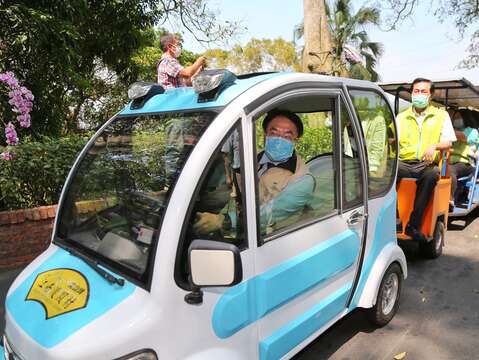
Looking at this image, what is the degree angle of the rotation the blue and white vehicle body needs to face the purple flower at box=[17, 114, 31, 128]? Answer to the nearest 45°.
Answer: approximately 90° to its right

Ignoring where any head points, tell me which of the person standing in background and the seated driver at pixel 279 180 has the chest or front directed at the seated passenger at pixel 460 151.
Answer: the person standing in background

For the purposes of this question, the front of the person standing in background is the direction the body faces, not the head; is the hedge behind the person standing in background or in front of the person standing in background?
behind

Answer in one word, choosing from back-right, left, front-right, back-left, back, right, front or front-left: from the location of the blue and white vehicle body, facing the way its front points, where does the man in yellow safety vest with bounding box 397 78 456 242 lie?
back

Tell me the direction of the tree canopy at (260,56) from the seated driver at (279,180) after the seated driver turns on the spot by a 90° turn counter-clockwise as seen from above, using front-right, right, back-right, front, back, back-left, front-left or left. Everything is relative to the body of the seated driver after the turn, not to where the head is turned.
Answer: back-left

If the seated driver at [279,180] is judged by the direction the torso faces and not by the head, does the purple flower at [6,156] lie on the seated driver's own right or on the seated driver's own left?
on the seated driver's own right

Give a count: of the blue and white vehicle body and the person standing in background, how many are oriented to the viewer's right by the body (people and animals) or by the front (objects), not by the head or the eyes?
1

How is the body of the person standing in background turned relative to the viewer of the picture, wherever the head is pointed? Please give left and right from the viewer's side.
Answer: facing to the right of the viewer

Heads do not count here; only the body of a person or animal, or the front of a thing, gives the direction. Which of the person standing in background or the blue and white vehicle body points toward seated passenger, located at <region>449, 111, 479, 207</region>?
the person standing in background

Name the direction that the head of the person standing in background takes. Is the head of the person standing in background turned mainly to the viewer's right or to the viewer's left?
to the viewer's right

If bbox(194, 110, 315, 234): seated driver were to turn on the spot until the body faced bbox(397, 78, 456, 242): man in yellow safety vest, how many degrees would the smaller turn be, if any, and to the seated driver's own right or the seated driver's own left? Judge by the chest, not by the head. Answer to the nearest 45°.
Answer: approximately 180°

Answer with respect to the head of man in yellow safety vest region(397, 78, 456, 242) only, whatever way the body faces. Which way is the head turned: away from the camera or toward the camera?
toward the camera

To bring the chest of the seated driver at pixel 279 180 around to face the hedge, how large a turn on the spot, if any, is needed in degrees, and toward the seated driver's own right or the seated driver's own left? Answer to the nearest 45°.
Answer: approximately 90° to the seated driver's own right

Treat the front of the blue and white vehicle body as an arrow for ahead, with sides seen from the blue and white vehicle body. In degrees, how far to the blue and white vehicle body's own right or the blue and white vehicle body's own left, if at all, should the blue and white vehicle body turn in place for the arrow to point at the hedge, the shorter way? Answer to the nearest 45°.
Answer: approximately 90° to the blue and white vehicle body's own right

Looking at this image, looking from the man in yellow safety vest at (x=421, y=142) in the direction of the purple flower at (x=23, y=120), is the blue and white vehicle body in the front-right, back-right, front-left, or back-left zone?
front-left

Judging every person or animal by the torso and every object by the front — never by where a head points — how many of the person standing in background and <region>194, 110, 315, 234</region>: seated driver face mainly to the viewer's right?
1

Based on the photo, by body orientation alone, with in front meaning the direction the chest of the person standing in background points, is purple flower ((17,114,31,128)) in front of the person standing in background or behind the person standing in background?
behind

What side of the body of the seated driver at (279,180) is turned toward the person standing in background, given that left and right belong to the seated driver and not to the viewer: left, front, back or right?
right

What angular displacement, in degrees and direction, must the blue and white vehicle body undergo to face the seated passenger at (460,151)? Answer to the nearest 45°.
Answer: approximately 180°

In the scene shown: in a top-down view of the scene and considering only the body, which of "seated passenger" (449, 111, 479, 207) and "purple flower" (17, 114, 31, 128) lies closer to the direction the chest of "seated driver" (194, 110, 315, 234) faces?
the purple flower

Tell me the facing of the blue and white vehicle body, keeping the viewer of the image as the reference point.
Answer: facing the viewer and to the left of the viewer
